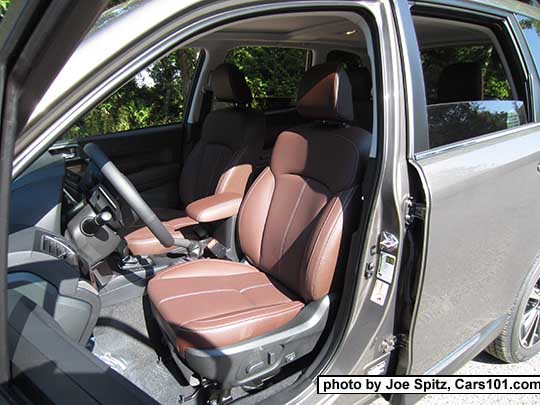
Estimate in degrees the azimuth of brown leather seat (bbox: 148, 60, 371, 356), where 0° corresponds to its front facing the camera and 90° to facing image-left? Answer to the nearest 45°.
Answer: approximately 45°

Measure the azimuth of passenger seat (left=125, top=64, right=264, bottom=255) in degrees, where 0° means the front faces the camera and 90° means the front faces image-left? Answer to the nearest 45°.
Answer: approximately 45°
